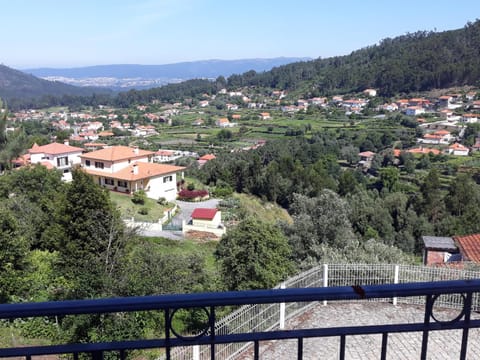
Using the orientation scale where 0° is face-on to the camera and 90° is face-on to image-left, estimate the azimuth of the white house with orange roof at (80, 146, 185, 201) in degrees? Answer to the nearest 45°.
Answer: approximately 45°

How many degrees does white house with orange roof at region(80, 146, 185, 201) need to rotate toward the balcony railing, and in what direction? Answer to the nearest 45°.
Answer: approximately 45° to its left

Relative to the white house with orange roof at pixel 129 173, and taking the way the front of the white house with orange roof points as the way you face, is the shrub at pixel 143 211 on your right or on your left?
on your left

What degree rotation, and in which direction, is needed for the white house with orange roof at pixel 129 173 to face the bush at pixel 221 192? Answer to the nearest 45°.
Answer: approximately 135° to its left

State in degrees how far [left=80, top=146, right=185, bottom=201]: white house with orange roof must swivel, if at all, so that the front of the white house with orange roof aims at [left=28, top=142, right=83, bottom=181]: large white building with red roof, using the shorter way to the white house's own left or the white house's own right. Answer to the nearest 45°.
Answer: approximately 90° to the white house's own right

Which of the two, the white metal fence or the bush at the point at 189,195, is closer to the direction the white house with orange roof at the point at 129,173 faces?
the white metal fence

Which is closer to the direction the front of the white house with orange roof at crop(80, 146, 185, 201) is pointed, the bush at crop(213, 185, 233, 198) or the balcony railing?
the balcony railing
